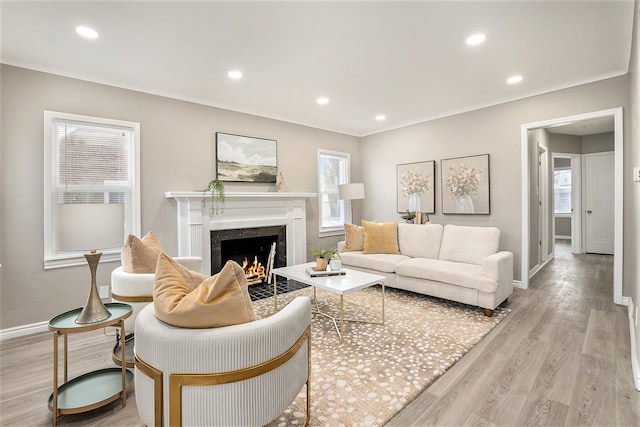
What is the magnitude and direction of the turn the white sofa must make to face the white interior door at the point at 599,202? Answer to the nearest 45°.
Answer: approximately 180°

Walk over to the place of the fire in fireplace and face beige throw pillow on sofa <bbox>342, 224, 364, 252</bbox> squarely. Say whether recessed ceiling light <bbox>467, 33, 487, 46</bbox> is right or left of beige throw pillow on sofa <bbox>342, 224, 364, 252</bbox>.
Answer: right

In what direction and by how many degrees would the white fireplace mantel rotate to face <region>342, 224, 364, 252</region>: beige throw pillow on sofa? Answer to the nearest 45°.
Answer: approximately 45° to its left

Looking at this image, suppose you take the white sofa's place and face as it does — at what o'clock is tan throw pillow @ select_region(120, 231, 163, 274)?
The tan throw pillow is roughly at 12 o'clock from the white sofa.

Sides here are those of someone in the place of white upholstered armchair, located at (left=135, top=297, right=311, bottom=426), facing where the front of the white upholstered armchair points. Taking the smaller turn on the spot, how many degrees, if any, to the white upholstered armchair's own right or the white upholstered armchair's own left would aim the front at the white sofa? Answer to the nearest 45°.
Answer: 0° — it already faces it

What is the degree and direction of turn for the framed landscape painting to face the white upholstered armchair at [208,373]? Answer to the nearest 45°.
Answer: approximately 45° to its right

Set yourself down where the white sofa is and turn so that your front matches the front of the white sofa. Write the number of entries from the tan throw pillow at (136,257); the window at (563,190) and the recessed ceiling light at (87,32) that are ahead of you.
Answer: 2

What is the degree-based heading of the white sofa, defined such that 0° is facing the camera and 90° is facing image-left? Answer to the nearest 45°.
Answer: approximately 45°

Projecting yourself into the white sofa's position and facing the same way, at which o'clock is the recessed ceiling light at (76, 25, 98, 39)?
The recessed ceiling light is roughly at 12 o'clock from the white sofa.

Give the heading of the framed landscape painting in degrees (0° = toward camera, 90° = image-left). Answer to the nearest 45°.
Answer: approximately 315°

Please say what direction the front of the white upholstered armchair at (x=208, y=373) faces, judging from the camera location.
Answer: facing away from the viewer and to the right of the viewer
